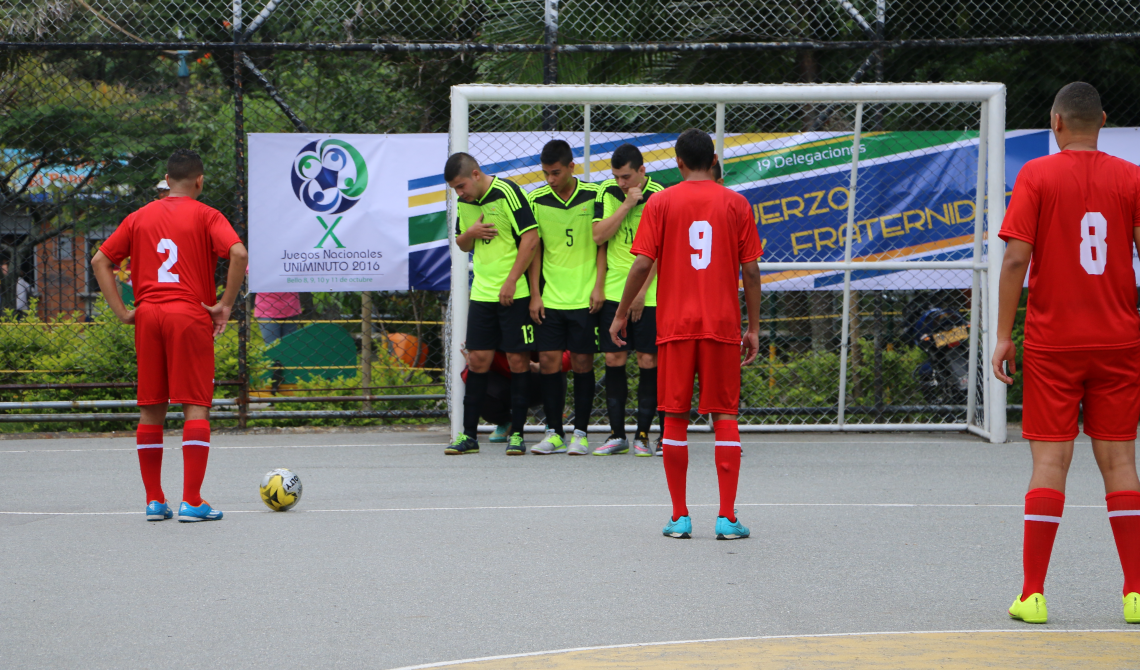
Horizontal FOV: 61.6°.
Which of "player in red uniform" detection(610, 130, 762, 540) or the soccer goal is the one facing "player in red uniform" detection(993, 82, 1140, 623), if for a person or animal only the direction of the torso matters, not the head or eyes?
the soccer goal

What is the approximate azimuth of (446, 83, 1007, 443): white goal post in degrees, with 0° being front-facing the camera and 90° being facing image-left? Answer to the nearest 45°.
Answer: approximately 0°

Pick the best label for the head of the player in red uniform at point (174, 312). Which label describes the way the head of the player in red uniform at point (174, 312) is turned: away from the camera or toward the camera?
away from the camera

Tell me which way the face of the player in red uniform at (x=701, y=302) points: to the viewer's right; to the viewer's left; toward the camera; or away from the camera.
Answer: away from the camera

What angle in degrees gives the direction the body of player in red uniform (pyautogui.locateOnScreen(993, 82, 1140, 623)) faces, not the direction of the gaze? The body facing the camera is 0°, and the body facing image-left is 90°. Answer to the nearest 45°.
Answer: approximately 180°

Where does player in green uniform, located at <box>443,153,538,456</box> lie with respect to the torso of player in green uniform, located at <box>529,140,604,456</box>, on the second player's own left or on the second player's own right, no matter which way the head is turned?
on the second player's own right

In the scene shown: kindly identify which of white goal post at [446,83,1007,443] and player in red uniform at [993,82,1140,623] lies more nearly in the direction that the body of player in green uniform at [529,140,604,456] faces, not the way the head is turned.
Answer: the player in red uniform

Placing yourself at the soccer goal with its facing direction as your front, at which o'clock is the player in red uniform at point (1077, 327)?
The player in red uniform is roughly at 12 o'clock from the soccer goal.

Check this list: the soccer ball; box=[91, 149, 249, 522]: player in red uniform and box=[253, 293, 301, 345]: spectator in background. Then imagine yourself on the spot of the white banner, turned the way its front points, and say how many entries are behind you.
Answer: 1

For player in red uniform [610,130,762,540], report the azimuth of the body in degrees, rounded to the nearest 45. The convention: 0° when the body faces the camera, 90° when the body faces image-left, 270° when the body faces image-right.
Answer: approximately 180°

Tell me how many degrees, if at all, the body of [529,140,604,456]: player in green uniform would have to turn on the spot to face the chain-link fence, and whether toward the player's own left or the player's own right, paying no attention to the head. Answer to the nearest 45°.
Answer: approximately 135° to the player's own right

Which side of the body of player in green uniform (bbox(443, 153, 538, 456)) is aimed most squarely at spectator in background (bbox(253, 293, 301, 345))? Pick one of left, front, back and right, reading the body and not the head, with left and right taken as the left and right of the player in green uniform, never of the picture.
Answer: right

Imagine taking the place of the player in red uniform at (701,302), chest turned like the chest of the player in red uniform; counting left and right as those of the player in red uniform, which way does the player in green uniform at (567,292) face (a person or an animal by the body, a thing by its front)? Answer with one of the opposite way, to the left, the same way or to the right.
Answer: the opposite way
